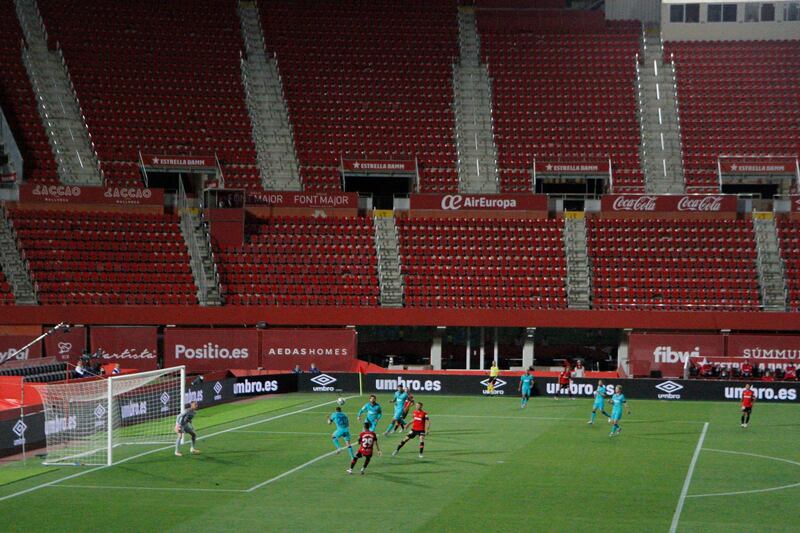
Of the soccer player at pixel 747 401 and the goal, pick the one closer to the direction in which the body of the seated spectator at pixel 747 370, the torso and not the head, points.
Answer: the soccer player

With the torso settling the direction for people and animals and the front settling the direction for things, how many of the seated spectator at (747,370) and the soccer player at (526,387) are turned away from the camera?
0

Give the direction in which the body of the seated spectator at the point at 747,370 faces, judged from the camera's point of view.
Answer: toward the camera

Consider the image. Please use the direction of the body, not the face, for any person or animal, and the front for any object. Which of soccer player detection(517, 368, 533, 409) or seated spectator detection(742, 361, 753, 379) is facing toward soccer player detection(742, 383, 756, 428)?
the seated spectator

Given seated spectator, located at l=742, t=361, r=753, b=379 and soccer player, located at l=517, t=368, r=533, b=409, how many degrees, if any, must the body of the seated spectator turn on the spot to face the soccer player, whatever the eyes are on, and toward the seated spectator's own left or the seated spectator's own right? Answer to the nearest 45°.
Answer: approximately 45° to the seated spectator's own right

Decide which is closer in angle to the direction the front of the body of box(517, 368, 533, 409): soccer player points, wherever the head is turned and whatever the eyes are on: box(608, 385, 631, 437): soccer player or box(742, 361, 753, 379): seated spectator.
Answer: the soccer player

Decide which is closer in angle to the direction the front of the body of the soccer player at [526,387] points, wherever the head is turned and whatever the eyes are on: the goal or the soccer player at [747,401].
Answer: the goal

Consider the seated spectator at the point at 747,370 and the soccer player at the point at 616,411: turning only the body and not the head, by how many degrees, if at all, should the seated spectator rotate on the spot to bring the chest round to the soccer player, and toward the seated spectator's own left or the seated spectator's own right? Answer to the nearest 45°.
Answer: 0° — they already face them

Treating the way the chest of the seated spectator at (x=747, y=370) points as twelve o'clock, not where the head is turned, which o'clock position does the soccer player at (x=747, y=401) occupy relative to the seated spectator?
The soccer player is roughly at 12 o'clock from the seated spectator.

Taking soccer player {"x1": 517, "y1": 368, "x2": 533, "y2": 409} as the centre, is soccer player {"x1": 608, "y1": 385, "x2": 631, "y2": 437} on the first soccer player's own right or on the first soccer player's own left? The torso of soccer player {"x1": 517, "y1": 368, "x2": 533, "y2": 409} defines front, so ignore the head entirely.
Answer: on the first soccer player's own left

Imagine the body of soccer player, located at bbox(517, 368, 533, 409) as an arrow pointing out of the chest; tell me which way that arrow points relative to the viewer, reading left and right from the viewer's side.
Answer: facing the viewer and to the left of the viewer
